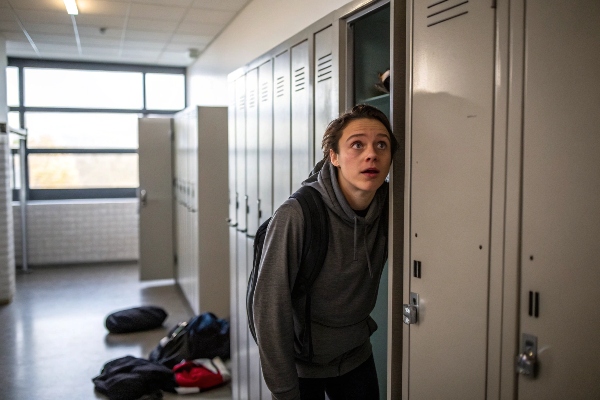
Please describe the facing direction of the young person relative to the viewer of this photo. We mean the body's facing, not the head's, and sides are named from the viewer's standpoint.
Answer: facing the viewer and to the right of the viewer

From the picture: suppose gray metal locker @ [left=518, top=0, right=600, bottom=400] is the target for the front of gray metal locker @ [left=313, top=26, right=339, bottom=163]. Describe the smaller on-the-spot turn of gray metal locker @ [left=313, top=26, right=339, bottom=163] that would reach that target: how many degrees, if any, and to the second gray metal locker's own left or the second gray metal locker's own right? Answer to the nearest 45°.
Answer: approximately 90° to the second gray metal locker's own left

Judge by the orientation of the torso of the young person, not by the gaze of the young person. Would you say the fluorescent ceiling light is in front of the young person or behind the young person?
behind

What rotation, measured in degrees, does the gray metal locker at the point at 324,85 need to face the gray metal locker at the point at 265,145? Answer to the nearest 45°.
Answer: approximately 90° to its right

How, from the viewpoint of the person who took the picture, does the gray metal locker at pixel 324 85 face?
facing the viewer and to the left of the viewer

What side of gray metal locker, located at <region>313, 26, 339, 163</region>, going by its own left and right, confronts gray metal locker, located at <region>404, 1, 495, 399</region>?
left

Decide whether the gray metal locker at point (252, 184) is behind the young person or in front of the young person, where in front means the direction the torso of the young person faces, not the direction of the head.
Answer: behind
